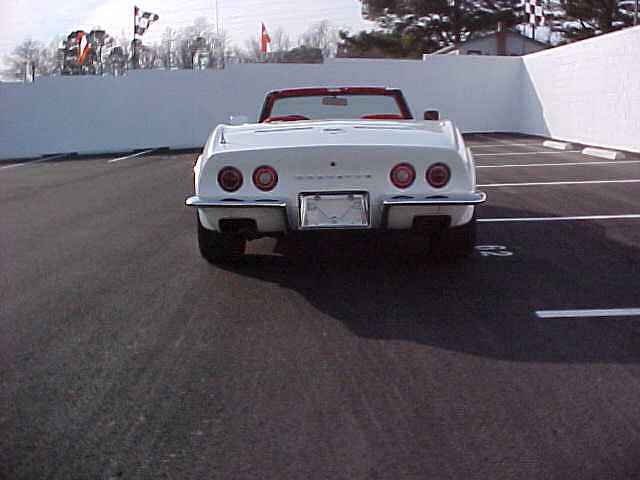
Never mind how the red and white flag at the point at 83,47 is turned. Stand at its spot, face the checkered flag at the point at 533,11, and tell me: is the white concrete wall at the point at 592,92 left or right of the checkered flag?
right

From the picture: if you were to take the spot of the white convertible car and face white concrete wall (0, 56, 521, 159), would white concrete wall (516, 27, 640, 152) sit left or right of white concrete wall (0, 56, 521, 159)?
right

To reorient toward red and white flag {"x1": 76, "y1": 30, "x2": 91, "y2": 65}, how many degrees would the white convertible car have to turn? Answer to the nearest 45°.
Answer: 0° — it already faces it

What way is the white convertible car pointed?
away from the camera

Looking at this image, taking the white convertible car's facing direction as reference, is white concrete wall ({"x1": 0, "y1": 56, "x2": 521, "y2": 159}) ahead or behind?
ahead

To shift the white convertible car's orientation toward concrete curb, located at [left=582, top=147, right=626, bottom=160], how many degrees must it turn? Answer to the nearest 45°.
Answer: approximately 45° to its right

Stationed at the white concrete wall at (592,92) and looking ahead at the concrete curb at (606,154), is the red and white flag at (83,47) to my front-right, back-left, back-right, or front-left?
back-right

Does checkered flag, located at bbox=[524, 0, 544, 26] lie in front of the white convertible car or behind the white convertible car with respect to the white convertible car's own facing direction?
in front
